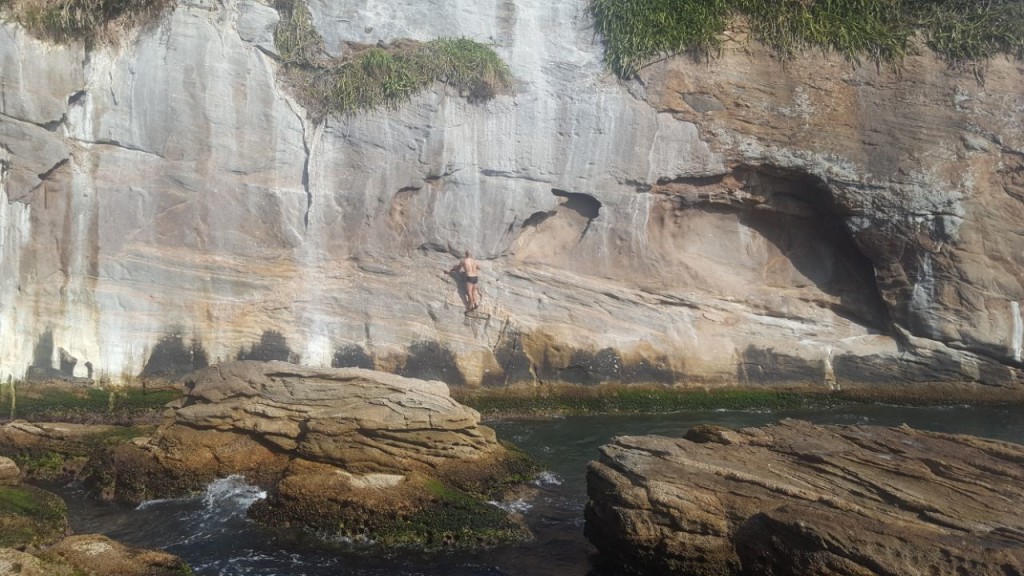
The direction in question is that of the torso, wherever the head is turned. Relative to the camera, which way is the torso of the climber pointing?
away from the camera

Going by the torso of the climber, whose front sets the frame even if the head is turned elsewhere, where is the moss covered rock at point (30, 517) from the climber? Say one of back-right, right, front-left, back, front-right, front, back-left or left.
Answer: back-left

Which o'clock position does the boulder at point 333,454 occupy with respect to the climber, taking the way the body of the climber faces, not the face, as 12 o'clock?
The boulder is roughly at 7 o'clock from the climber.

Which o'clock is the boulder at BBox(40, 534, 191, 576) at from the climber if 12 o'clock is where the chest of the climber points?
The boulder is roughly at 7 o'clock from the climber.

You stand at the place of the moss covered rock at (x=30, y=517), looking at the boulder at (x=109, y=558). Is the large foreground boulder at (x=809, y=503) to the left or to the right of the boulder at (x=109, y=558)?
left

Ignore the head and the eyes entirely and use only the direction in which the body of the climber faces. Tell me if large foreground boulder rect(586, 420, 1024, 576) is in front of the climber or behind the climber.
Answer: behind
